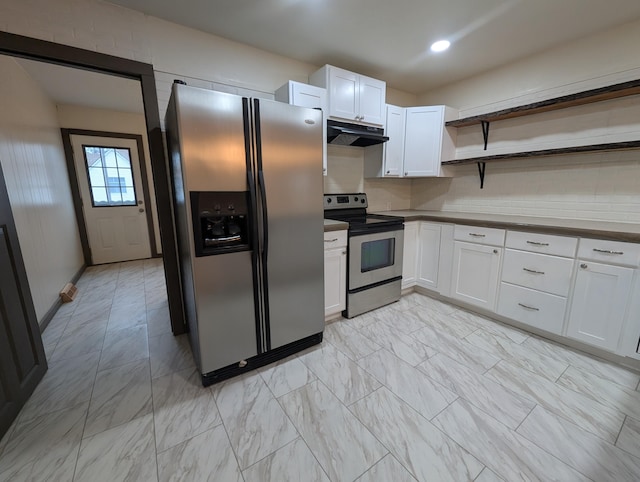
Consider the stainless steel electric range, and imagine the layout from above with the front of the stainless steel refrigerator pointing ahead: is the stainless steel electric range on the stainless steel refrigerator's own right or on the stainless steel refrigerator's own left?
on the stainless steel refrigerator's own left

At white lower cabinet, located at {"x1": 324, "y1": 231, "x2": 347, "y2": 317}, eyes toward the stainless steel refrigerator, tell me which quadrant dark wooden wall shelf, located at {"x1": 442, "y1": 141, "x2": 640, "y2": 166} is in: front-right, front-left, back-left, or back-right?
back-left

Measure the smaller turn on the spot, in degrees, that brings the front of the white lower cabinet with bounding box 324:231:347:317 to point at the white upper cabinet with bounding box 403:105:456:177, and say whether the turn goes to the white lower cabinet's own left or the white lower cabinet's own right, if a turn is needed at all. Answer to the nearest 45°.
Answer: approximately 90° to the white lower cabinet's own left

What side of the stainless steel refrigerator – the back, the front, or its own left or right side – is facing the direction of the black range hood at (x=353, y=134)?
left

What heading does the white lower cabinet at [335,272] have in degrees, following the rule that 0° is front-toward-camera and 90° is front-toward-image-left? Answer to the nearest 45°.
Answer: approximately 315°

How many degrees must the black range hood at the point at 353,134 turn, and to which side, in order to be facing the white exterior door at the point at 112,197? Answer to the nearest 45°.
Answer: approximately 135° to its right

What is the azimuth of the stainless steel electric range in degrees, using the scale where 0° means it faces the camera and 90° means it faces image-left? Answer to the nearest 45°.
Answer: approximately 315°

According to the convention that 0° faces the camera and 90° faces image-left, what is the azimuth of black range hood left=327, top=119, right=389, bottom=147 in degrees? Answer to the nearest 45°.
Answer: approximately 315°
